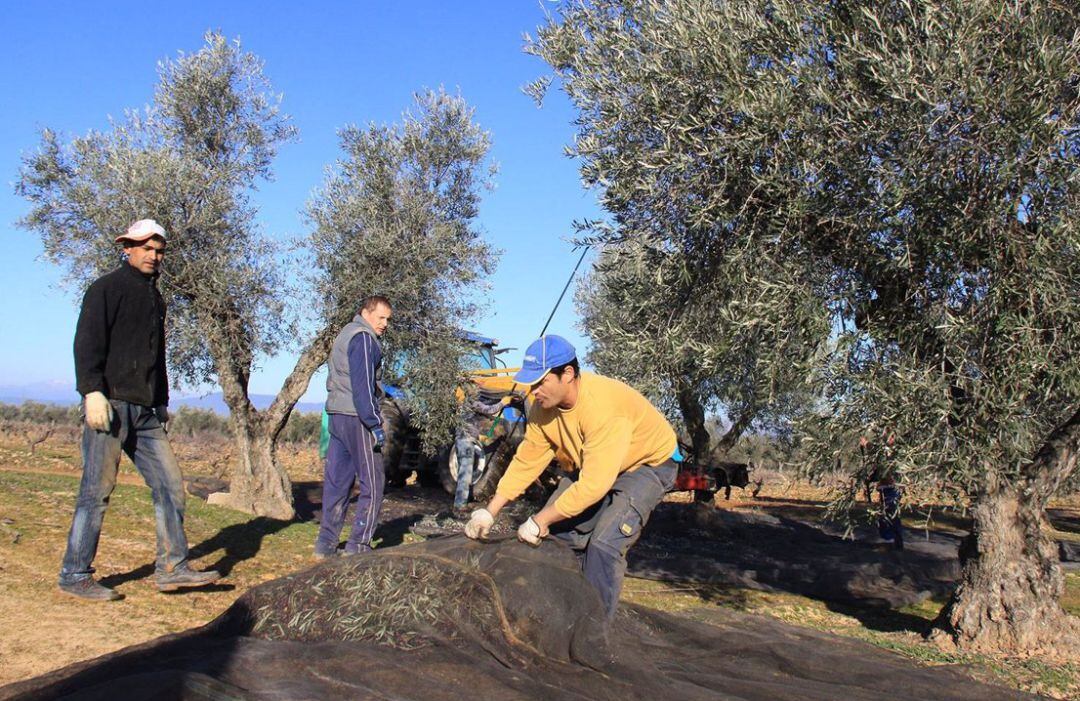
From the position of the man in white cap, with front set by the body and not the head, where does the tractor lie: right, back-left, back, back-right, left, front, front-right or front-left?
left

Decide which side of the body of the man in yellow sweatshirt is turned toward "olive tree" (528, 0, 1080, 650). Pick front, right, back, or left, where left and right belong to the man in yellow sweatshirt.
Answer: back

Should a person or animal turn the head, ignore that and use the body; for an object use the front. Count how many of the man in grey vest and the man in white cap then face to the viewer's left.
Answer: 0

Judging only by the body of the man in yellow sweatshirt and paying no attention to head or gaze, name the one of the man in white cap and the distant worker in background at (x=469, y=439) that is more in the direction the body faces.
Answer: the man in white cap

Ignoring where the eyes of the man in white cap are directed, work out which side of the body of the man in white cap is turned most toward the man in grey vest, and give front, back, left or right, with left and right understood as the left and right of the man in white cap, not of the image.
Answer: left

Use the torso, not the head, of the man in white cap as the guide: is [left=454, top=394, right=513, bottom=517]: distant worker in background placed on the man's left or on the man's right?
on the man's left

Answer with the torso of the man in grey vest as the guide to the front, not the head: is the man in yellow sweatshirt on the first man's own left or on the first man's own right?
on the first man's own right

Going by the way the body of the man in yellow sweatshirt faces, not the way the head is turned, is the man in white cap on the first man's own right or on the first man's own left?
on the first man's own right

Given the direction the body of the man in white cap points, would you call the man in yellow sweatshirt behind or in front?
in front

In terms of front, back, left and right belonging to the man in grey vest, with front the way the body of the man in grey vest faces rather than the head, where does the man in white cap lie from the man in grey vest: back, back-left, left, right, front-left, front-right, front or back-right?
back

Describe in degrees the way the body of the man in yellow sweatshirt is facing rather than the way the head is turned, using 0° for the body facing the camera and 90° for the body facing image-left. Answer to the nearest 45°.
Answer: approximately 45°

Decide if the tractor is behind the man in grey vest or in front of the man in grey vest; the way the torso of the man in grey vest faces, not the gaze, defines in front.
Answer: in front

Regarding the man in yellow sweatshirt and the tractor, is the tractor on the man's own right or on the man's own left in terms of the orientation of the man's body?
on the man's own right

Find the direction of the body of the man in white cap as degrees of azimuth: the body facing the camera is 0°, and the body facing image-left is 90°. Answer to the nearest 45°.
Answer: approximately 315°

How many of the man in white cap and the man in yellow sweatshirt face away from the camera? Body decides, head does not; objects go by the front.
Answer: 0
